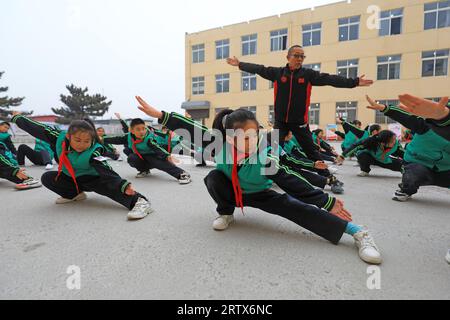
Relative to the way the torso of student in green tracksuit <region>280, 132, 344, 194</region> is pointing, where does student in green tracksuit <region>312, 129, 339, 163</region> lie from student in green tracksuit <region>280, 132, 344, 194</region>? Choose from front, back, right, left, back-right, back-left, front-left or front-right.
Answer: back-left

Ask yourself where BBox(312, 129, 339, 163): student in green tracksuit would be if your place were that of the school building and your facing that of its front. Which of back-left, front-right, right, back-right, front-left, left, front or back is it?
front-left

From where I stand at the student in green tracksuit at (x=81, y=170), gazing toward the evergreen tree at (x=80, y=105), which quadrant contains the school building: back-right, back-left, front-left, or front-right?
front-right

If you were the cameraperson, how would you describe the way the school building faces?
facing the viewer and to the left of the viewer

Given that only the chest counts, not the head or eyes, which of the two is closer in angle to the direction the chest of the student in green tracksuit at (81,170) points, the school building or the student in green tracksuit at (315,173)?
the student in green tracksuit

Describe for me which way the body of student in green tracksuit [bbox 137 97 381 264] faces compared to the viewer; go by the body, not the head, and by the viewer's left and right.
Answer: facing the viewer

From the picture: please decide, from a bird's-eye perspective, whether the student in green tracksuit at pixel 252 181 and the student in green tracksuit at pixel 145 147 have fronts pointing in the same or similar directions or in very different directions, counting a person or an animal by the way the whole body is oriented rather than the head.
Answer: same or similar directions

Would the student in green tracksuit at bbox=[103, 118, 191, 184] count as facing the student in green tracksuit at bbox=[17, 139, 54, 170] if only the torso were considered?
no

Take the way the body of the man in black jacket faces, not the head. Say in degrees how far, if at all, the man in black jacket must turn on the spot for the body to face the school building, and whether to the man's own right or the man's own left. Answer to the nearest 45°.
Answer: approximately 180°

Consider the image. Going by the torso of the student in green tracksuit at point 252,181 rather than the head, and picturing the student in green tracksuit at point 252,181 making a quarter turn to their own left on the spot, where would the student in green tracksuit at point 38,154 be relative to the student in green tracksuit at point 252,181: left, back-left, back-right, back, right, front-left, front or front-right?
back-left

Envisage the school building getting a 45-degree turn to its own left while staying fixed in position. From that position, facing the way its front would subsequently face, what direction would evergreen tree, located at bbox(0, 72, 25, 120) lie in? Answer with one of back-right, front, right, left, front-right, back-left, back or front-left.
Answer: right

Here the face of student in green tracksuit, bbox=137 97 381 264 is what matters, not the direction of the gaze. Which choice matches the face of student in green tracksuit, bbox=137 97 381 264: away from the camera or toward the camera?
toward the camera

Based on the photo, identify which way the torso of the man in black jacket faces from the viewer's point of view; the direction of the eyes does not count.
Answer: toward the camera

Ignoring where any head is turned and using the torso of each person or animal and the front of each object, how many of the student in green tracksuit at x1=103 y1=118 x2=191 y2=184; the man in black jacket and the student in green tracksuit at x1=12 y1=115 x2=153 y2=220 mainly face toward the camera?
3

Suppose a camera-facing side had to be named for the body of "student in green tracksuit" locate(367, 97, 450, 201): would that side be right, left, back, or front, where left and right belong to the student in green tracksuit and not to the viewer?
front

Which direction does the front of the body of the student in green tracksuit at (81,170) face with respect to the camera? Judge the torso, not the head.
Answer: toward the camera

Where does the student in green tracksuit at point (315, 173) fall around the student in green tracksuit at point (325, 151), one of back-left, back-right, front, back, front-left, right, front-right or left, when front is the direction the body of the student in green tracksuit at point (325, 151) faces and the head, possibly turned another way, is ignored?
front-right

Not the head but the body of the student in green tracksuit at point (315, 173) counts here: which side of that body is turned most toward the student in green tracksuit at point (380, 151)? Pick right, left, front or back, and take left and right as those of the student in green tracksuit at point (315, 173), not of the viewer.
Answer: left

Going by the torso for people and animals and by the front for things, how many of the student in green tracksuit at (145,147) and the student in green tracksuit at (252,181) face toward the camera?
2

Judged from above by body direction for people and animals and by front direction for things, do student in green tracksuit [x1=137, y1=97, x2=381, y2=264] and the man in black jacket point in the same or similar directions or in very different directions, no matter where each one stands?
same or similar directions
